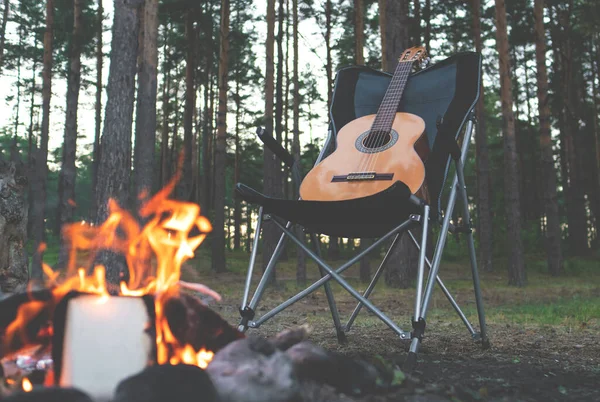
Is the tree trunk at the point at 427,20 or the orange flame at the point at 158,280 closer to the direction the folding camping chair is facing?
the orange flame

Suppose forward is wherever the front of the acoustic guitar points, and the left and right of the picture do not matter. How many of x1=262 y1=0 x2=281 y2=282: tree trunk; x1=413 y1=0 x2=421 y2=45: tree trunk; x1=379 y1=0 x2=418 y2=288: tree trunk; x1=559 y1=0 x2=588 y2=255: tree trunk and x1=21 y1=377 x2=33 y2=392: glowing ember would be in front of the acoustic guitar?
1

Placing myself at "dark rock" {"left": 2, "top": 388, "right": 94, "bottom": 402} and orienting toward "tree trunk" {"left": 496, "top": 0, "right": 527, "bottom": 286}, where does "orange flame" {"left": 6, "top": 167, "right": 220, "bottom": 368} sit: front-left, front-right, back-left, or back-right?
front-left

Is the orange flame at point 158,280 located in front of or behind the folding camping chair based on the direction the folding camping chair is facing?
in front

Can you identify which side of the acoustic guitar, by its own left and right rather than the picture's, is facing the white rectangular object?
front

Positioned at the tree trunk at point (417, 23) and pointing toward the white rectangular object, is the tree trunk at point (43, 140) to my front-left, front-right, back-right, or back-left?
front-right

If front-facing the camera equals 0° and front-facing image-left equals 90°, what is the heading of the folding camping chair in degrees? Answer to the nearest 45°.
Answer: approximately 45°

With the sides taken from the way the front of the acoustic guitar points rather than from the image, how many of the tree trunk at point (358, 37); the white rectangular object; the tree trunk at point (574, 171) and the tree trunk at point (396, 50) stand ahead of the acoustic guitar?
1

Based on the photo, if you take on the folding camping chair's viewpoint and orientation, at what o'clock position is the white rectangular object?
The white rectangular object is roughly at 12 o'clock from the folding camping chair.

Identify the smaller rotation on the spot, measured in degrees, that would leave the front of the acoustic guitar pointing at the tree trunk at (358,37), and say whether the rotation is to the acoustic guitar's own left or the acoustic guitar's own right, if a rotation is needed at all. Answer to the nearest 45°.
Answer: approximately 135° to the acoustic guitar's own right

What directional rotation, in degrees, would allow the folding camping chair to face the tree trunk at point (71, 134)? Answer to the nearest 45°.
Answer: approximately 90° to its right

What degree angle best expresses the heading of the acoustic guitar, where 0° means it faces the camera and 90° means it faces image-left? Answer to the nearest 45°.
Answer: approximately 45°

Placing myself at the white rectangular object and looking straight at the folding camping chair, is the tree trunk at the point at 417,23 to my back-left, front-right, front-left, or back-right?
front-left

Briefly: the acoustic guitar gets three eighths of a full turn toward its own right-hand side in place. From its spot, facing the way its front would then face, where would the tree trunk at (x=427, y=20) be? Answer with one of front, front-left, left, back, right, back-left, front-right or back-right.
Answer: front

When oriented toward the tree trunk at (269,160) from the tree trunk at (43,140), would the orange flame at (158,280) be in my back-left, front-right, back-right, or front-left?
front-right

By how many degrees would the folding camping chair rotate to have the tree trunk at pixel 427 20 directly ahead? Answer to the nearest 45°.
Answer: approximately 135° to its right

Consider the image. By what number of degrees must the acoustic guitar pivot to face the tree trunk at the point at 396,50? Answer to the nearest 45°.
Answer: approximately 135° to its right

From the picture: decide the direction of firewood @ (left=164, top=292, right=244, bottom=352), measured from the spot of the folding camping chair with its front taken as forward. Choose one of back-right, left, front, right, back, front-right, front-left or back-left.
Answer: front

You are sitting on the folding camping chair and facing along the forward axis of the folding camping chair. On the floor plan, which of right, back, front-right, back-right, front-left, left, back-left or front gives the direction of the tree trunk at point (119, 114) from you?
right

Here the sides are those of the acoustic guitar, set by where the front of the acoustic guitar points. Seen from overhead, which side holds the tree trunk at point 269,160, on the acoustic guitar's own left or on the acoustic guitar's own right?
on the acoustic guitar's own right

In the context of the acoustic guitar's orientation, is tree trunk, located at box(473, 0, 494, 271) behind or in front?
behind

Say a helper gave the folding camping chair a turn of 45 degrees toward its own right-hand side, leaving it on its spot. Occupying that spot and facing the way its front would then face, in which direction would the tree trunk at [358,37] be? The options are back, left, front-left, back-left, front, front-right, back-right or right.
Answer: right

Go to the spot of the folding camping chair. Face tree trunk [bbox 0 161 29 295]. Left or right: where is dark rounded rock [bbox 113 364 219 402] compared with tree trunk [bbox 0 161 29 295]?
left
